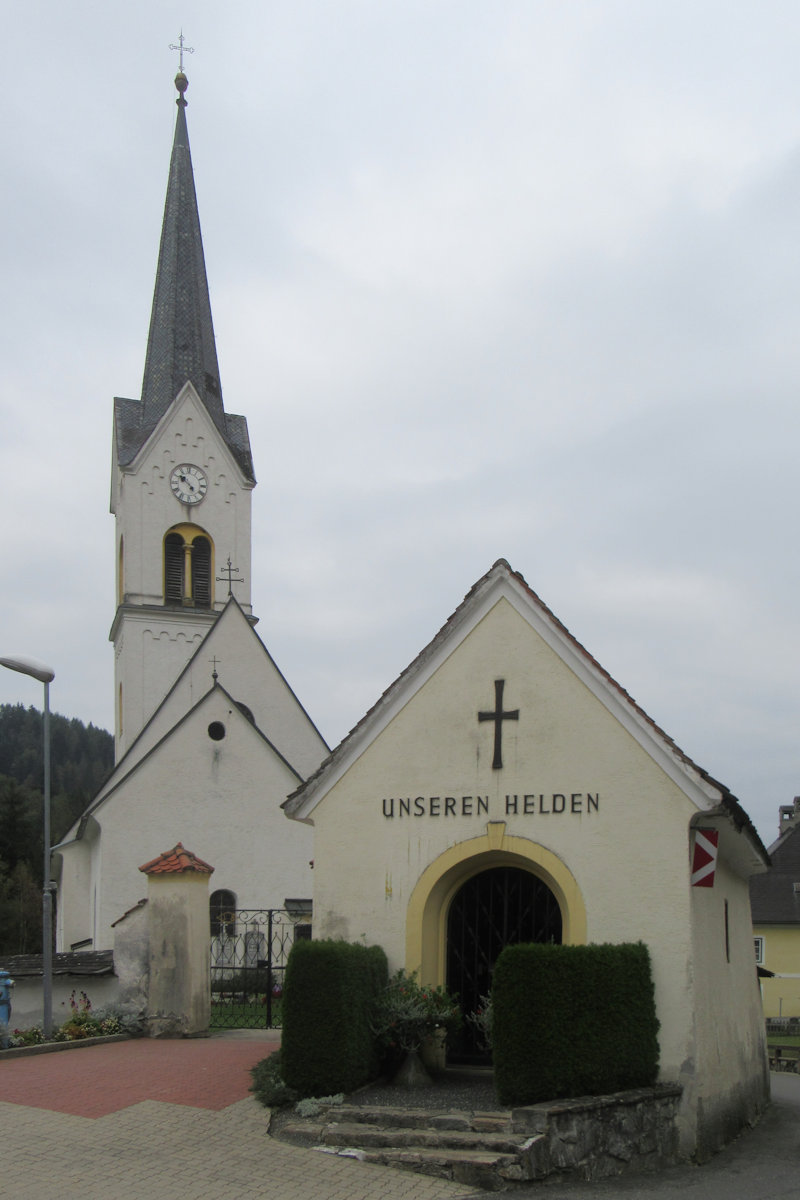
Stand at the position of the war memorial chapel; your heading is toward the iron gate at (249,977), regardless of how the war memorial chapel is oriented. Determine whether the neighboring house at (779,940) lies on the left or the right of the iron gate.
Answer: right

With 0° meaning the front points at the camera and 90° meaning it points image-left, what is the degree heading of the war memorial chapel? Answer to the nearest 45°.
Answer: approximately 0°

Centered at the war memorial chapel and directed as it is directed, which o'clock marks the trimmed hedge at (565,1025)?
The trimmed hedge is roughly at 12 o'clock from the war memorial chapel.

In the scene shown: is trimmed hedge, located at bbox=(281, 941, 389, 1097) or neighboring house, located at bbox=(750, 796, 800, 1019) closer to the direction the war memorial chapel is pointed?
the trimmed hedge

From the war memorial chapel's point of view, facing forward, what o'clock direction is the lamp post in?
The lamp post is roughly at 4 o'clock from the war memorial chapel.

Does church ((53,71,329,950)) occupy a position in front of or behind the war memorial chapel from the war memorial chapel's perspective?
behind

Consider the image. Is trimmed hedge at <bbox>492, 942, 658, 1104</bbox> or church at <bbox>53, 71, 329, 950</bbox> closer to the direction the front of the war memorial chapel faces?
the trimmed hedge
